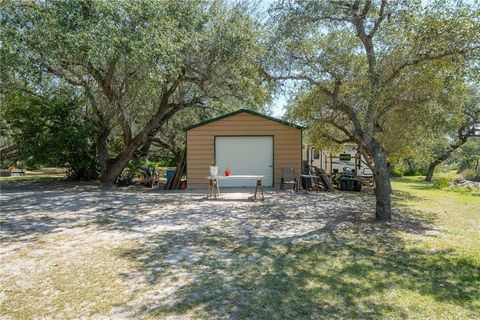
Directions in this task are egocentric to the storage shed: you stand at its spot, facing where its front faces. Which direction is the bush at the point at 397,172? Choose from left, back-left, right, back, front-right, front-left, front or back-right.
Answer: back-left

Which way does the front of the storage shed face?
toward the camera

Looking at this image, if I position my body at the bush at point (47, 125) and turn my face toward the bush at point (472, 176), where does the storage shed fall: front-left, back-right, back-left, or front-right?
front-right

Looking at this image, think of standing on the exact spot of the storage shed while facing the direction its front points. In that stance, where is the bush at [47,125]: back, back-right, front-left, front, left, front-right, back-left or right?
right

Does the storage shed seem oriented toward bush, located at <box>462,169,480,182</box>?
no

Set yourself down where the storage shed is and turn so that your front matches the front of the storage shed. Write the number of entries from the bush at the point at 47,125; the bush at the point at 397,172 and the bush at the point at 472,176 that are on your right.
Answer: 1
